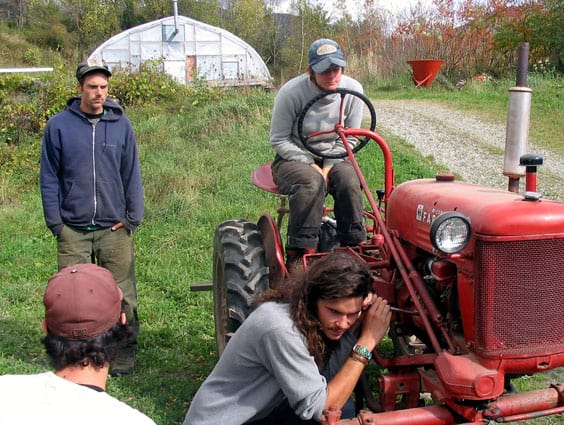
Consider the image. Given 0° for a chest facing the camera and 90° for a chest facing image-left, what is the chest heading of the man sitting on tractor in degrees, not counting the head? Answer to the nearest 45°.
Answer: approximately 315°

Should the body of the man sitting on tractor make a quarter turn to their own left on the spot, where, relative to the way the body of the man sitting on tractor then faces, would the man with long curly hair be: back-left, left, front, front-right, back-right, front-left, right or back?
back-right

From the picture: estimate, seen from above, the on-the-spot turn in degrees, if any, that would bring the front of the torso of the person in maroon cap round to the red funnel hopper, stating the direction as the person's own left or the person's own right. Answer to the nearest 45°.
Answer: approximately 45° to the person's own right

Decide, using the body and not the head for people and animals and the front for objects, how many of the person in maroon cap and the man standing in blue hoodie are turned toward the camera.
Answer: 1

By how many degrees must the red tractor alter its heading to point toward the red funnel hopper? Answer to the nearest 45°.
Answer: approximately 135° to its left

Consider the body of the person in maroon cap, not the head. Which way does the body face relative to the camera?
away from the camera

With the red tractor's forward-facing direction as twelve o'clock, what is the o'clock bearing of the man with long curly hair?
The man with long curly hair is roughly at 4 o'clock from the red tractor.

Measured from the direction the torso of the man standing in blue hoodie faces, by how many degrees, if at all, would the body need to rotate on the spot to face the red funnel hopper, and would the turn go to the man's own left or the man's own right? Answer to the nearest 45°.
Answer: approximately 135° to the man's own left

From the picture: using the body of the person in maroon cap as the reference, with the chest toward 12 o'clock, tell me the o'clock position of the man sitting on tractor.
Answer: The man sitting on tractor is roughly at 1 o'clock from the person in maroon cap.

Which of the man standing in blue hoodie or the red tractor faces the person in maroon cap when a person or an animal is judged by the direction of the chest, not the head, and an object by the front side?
the man standing in blue hoodie

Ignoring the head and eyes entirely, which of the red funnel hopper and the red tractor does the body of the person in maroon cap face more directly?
the red funnel hopper

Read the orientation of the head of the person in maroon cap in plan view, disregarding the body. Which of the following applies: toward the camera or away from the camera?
away from the camera

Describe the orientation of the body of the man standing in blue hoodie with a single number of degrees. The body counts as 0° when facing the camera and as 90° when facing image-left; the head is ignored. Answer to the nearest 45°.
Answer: approximately 0°
